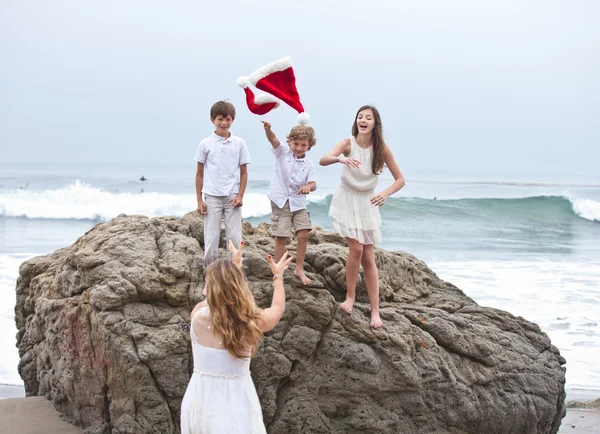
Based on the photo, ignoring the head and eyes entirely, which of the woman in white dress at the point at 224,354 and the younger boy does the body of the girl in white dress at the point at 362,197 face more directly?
the woman in white dress

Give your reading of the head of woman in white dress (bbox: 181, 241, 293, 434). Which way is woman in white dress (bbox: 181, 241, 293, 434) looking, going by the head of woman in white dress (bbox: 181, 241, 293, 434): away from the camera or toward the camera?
away from the camera

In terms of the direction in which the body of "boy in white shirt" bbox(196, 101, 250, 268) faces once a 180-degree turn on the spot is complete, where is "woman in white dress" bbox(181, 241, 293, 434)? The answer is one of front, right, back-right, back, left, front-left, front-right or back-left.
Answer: back

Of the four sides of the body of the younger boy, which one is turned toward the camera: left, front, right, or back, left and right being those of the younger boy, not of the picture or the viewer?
front

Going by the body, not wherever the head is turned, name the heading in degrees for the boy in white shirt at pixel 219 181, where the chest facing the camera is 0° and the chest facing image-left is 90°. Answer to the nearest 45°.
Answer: approximately 0°

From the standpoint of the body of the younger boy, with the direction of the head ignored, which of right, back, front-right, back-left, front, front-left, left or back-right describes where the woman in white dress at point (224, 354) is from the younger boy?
front

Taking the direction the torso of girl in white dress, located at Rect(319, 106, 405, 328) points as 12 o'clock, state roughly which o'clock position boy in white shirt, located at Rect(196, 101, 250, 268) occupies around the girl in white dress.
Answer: The boy in white shirt is roughly at 3 o'clock from the girl in white dress.

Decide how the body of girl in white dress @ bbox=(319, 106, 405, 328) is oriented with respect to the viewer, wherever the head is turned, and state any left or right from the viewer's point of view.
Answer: facing the viewer

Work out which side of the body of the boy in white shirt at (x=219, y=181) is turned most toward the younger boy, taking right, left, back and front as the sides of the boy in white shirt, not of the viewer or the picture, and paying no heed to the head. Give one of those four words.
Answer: left

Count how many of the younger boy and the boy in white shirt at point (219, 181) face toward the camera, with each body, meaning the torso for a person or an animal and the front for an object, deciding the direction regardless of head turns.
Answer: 2
